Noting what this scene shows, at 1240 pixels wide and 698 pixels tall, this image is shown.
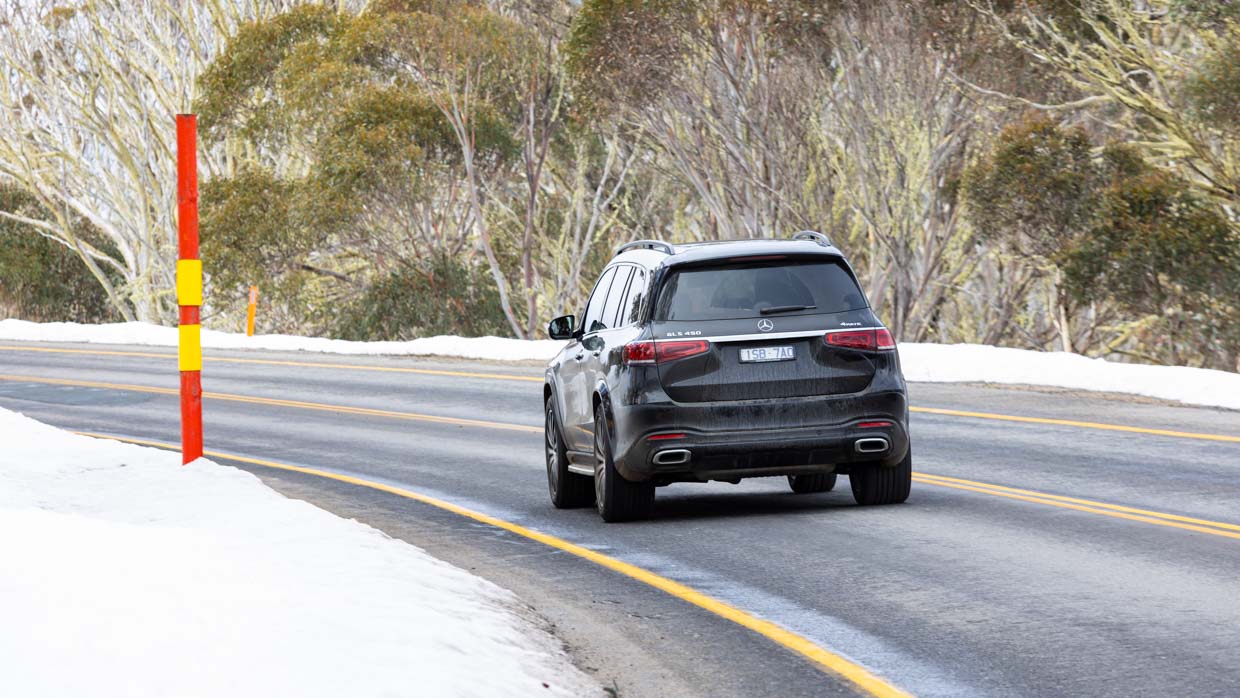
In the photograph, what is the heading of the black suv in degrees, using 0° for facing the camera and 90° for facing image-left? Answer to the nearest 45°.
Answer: approximately 180°

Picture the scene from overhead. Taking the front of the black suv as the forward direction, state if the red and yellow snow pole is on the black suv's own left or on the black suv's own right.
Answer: on the black suv's own left
